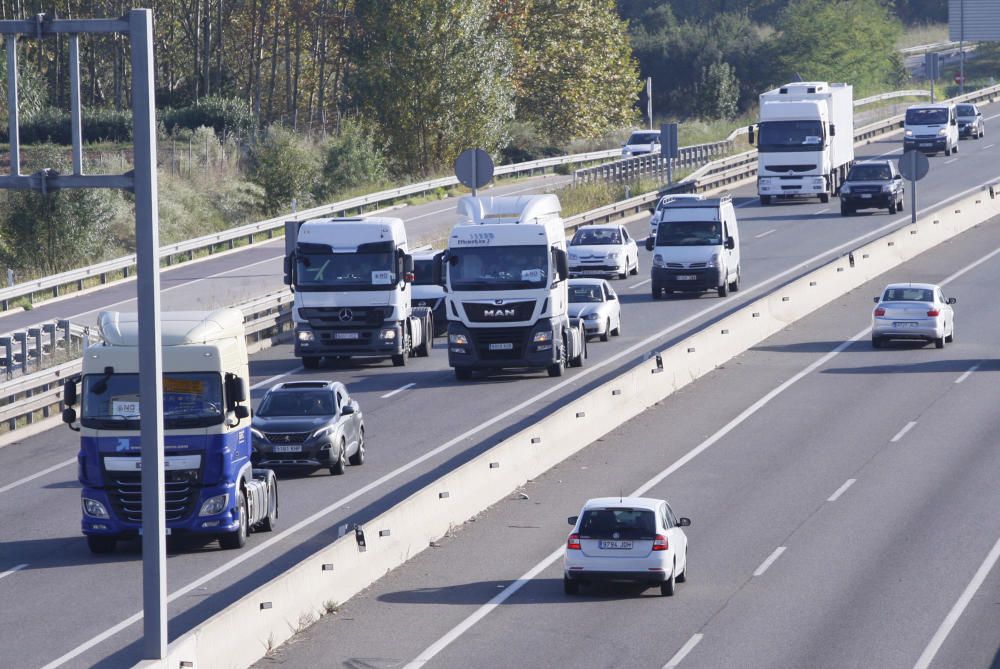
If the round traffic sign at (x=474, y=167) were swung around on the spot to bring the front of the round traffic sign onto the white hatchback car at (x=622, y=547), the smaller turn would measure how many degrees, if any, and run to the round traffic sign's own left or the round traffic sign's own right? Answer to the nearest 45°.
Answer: approximately 180°

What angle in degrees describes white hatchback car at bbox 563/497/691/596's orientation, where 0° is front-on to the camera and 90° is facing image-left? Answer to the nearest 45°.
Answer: approximately 180°

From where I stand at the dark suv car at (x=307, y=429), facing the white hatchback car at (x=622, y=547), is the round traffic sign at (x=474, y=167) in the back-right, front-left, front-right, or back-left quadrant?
back-left

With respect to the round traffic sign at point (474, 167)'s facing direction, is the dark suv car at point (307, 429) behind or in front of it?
behind

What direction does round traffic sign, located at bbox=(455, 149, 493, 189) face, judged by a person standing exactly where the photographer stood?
facing away from the viewer

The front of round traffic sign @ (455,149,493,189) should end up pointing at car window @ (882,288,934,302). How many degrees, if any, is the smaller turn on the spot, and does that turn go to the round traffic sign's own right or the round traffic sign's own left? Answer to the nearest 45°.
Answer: approximately 90° to the round traffic sign's own right

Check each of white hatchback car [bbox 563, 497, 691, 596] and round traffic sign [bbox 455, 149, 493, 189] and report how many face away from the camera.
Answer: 2
